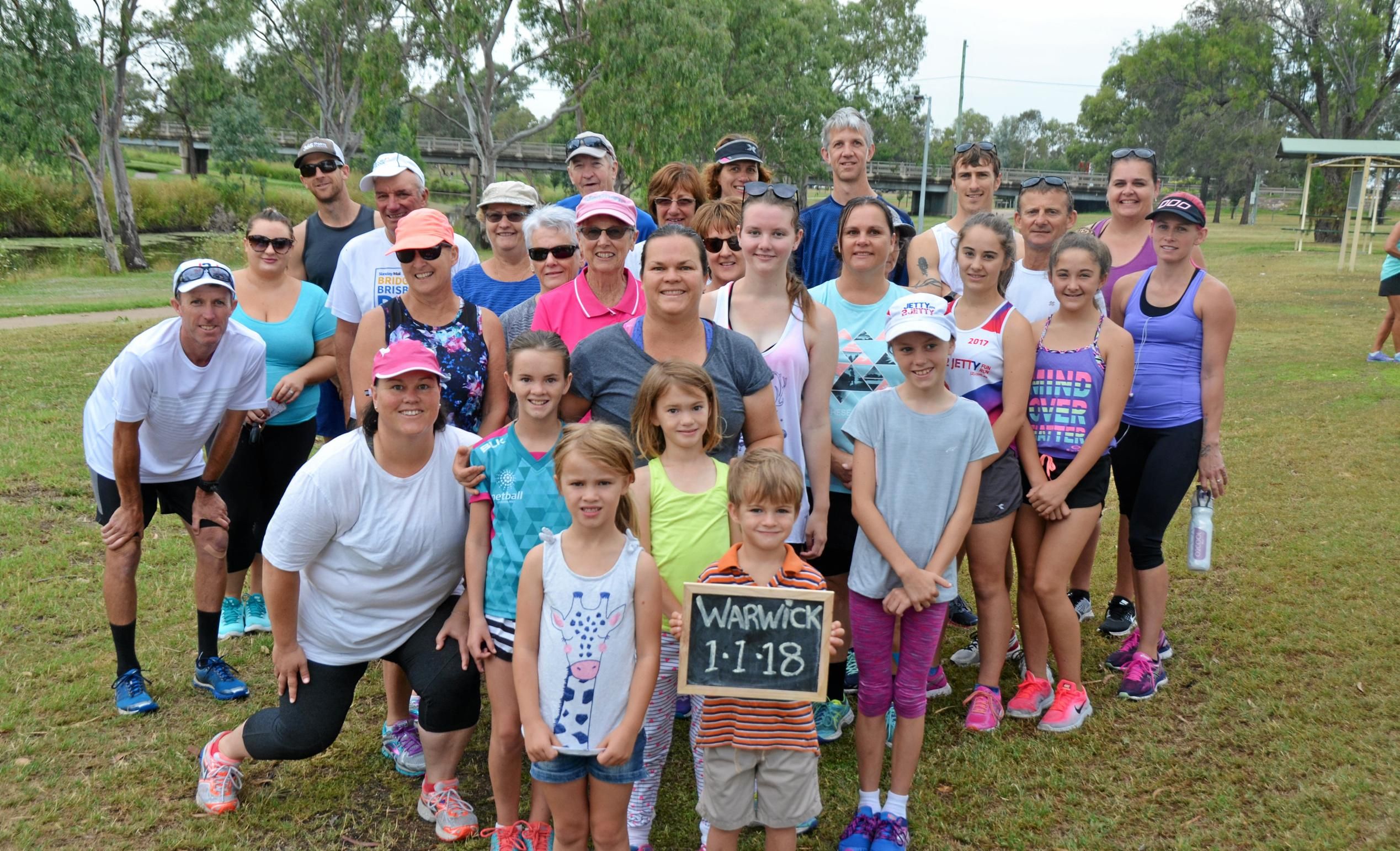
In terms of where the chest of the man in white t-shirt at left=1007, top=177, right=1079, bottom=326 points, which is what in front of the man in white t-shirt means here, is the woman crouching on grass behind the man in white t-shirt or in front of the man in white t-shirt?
in front

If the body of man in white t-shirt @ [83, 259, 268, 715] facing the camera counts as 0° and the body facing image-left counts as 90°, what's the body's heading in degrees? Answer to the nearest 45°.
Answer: approximately 315°

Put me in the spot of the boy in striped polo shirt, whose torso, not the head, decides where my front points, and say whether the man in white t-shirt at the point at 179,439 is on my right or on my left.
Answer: on my right

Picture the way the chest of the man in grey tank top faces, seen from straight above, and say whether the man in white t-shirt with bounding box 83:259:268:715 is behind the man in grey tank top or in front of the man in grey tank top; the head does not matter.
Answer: in front

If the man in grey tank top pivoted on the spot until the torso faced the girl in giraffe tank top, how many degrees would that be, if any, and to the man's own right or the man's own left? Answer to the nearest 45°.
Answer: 0° — they already face them

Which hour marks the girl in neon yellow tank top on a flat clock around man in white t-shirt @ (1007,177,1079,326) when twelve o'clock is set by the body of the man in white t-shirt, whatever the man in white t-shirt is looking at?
The girl in neon yellow tank top is roughly at 1 o'clock from the man in white t-shirt.

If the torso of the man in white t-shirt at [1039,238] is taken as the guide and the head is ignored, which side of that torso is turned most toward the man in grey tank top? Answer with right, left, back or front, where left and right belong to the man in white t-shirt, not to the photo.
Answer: right

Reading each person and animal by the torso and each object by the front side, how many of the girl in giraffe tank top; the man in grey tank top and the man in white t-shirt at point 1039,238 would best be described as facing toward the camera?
3

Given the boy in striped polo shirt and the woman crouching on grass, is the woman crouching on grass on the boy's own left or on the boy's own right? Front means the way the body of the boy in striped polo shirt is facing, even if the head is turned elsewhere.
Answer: on the boy's own right
